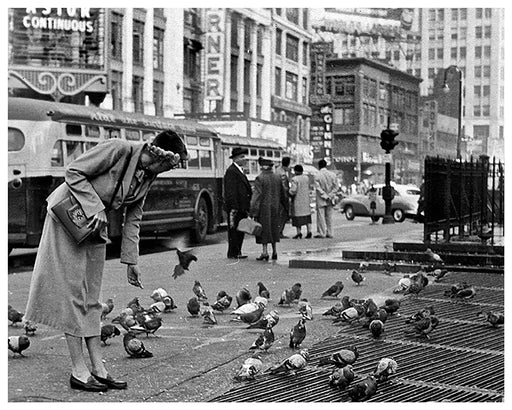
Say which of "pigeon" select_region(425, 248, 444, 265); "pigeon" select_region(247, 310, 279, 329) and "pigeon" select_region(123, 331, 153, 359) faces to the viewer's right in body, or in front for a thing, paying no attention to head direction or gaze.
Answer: "pigeon" select_region(247, 310, 279, 329)

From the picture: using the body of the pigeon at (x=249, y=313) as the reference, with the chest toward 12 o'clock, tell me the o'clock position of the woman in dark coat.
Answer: The woman in dark coat is roughly at 9 o'clock from the pigeon.

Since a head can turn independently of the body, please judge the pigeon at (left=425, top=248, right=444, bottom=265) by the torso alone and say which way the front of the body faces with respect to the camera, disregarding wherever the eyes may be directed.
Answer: to the viewer's left

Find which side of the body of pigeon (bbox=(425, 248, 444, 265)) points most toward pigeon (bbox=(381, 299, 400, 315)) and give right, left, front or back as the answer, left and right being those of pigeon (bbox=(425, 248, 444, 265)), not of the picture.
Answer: left

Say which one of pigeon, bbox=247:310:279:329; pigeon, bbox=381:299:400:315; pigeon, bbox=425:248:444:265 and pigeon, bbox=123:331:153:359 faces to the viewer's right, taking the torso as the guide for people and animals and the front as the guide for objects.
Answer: pigeon, bbox=247:310:279:329
